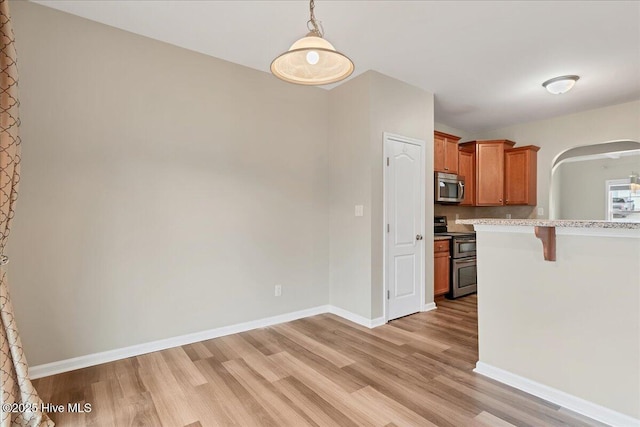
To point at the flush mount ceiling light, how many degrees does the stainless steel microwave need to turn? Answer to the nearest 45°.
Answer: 0° — it already faces it

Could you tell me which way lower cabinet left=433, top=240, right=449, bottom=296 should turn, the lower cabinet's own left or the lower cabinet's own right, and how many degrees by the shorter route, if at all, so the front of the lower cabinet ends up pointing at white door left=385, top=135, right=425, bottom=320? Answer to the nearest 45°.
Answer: approximately 90° to the lower cabinet's own right

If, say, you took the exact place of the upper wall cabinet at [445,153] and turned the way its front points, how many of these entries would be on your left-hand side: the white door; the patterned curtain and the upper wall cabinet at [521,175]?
1

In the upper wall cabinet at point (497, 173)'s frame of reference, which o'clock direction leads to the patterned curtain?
The patterned curtain is roughly at 1 o'clock from the upper wall cabinet.

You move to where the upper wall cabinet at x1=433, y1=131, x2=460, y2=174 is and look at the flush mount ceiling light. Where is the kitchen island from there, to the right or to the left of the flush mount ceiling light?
right

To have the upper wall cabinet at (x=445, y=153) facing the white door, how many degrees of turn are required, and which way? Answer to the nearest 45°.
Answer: approximately 45° to its right

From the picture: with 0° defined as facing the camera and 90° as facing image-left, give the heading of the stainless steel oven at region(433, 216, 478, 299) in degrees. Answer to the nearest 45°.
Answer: approximately 315°

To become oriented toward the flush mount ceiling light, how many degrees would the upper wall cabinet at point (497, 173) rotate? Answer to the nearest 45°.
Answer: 0° — it already faces it
